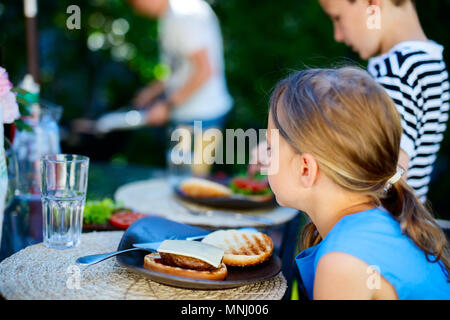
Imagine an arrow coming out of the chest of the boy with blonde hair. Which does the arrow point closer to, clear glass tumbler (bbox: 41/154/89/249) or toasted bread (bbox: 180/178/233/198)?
the toasted bread

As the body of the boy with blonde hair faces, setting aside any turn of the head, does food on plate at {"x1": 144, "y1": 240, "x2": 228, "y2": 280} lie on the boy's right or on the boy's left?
on the boy's left

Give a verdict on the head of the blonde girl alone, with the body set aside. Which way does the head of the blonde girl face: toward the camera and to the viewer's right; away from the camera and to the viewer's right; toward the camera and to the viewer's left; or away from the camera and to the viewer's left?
away from the camera and to the viewer's left

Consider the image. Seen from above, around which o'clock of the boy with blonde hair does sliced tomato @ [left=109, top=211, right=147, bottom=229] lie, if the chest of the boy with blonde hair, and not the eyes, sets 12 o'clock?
The sliced tomato is roughly at 11 o'clock from the boy with blonde hair.

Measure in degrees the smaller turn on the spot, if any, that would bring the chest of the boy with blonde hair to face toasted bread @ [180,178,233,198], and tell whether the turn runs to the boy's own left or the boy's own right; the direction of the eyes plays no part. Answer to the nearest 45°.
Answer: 0° — they already face it

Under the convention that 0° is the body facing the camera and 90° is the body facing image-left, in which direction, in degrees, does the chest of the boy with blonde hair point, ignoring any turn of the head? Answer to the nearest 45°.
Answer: approximately 90°

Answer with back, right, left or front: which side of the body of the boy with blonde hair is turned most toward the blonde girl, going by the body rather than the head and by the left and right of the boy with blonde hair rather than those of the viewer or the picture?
left

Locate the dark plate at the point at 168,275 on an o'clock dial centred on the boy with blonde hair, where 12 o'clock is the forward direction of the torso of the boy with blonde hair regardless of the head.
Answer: The dark plate is roughly at 10 o'clock from the boy with blonde hair.
